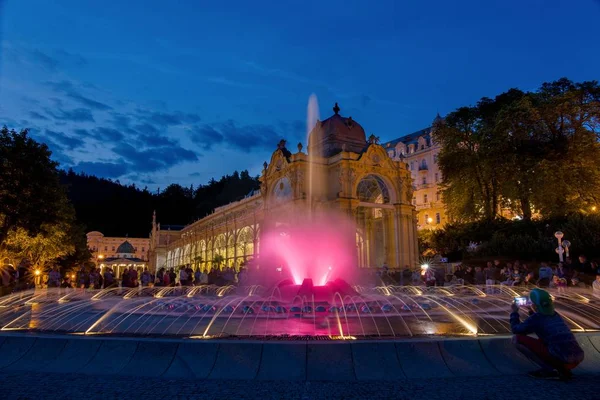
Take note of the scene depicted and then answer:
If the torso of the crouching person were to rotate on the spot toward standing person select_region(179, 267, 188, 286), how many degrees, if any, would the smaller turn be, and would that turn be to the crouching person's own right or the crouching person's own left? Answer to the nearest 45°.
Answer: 0° — they already face them

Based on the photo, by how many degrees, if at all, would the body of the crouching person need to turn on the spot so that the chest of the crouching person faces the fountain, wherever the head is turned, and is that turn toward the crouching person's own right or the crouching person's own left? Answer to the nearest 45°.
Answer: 0° — they already face it

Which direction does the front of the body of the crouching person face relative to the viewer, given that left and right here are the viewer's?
facing away from the viewer and to the left of the viewer
